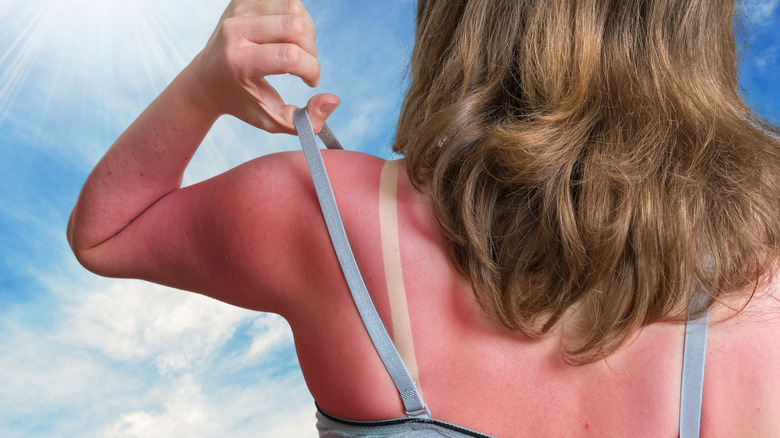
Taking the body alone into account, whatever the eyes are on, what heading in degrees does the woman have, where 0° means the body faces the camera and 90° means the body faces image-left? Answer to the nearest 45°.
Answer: approximately 180°

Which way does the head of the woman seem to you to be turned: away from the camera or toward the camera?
away from the camera
